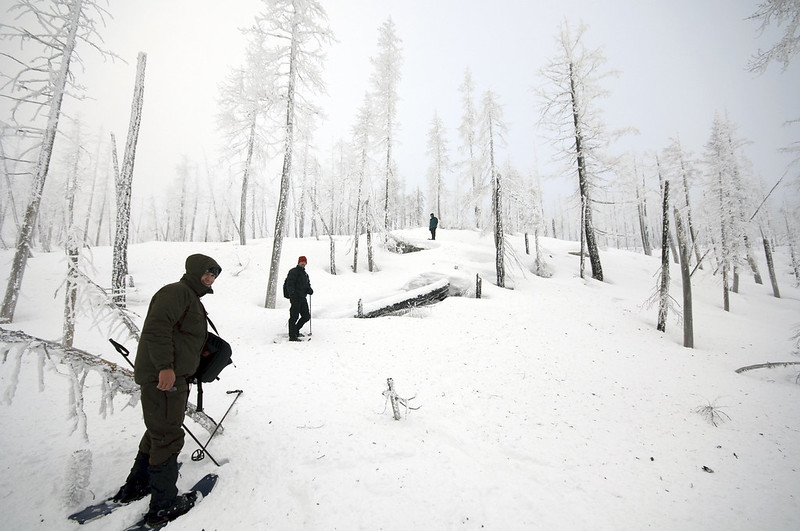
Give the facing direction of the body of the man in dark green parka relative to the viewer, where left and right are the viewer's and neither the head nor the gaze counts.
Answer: facing to the right of the viewer

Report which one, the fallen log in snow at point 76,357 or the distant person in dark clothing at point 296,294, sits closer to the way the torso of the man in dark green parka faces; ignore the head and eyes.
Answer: the distant person in dark clothing

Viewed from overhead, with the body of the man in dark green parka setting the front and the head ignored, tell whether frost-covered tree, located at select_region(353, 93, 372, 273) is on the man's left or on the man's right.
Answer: on the man's left

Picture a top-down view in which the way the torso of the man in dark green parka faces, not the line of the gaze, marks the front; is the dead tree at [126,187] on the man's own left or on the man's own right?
on the man's own left
